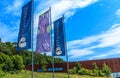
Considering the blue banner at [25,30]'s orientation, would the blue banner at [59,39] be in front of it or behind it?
behind

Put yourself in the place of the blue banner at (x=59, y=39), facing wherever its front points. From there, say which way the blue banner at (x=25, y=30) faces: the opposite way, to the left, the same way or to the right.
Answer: the same way

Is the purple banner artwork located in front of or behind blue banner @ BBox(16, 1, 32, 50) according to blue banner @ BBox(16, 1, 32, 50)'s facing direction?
behind

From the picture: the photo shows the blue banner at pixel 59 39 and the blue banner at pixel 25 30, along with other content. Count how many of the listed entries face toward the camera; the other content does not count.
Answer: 2

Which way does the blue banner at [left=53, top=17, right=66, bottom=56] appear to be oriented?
toward the camera

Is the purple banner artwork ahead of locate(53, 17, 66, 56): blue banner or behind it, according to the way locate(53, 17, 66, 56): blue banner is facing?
ahead

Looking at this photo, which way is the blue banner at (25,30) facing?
toward the camera
